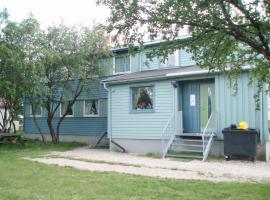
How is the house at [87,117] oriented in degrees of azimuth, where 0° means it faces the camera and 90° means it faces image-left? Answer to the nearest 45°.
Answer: approximately 0°

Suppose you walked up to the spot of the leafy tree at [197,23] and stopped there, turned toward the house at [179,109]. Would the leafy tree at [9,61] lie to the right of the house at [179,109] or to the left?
left
